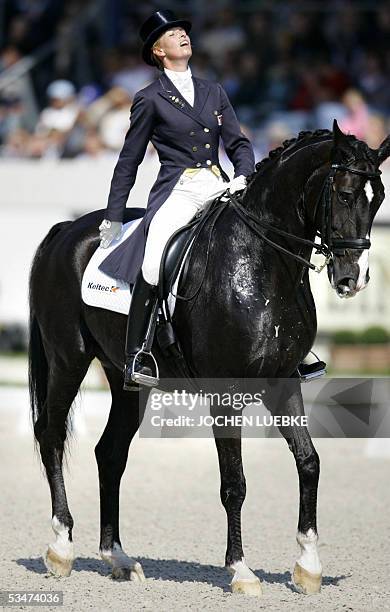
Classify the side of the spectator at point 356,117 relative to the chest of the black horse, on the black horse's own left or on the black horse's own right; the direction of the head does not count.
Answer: on the black horse's own left

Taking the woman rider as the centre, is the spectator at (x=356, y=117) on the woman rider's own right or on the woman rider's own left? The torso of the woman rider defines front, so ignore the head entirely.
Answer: on the woman rider's own left

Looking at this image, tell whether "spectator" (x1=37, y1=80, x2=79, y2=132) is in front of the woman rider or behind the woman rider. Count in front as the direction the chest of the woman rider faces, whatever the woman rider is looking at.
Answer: behind

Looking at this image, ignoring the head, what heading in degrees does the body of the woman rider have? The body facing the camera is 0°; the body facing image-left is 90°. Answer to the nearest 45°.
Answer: approximately 315°

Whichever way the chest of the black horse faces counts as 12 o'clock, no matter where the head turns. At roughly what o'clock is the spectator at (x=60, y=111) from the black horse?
The spectator is roughly at 7 o'clock from the black horse.

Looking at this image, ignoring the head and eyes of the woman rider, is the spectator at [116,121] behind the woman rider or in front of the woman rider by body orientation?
behind
